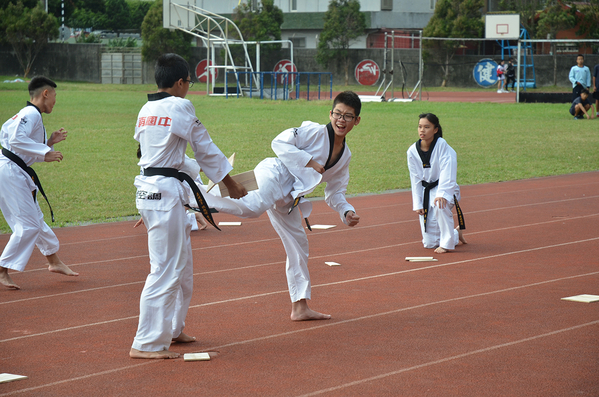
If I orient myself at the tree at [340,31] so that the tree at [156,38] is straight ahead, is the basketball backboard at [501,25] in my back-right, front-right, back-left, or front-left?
back-left

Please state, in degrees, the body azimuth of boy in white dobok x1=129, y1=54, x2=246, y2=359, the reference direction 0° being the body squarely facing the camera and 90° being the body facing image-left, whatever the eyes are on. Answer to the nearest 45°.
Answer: approximately 225°

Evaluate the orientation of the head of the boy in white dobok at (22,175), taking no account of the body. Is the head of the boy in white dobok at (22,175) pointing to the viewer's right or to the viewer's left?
to the viewer's right

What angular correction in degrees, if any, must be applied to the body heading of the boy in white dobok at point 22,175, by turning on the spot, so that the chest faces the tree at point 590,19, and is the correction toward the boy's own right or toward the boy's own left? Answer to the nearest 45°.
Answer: approximately 45° to the boy's own left

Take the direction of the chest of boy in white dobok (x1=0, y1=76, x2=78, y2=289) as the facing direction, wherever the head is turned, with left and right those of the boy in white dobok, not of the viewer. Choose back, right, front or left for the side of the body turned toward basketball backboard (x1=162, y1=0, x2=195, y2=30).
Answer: left

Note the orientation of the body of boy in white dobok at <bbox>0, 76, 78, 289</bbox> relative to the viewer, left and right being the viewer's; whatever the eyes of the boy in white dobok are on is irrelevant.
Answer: facing to the right of the viewer

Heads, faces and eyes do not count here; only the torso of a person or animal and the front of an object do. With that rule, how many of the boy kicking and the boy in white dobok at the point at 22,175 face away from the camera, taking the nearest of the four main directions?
0
